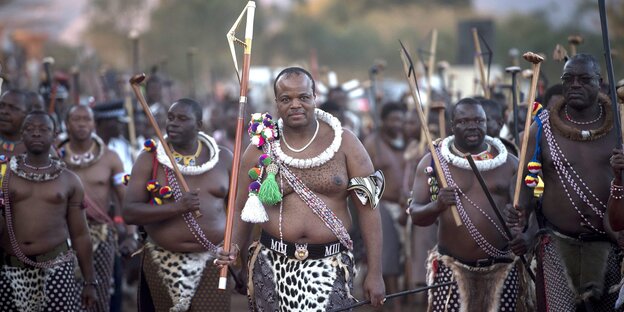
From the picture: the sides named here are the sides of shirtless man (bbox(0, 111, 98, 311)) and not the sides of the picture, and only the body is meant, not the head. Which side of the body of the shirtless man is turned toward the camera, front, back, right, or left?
front

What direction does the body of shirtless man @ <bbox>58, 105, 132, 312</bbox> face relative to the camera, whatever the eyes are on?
toward the camera

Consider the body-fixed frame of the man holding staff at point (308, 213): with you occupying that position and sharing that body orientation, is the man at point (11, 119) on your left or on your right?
on your right

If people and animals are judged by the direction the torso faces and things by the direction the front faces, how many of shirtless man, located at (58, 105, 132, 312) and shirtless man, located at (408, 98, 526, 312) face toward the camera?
2

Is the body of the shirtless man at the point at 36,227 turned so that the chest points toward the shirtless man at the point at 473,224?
no

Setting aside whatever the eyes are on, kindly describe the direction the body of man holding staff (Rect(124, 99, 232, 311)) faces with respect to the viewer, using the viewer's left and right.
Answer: facing the viewer

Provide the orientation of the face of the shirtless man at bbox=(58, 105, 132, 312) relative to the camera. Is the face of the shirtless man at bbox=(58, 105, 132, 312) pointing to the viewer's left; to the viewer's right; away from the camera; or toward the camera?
toward the camera

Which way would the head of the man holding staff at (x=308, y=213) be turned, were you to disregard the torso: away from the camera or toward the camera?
toward the camera

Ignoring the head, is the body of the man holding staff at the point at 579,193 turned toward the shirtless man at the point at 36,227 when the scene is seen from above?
no

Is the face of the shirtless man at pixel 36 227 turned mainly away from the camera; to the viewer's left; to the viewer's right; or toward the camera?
toward the camera

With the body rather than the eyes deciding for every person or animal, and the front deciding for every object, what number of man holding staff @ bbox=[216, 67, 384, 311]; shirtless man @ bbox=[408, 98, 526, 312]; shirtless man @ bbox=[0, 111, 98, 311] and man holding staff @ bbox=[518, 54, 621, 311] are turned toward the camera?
4

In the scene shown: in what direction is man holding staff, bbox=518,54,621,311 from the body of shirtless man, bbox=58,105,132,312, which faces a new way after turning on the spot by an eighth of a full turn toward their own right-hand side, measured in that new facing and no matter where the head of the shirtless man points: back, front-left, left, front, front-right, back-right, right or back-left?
left

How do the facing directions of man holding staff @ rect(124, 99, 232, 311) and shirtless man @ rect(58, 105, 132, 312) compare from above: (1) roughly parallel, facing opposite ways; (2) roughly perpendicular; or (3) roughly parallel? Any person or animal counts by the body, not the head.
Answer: roughly parallel

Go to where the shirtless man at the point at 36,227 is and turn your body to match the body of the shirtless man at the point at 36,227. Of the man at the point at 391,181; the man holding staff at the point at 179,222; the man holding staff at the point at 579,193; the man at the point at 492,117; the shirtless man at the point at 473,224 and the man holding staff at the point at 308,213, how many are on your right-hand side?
0
